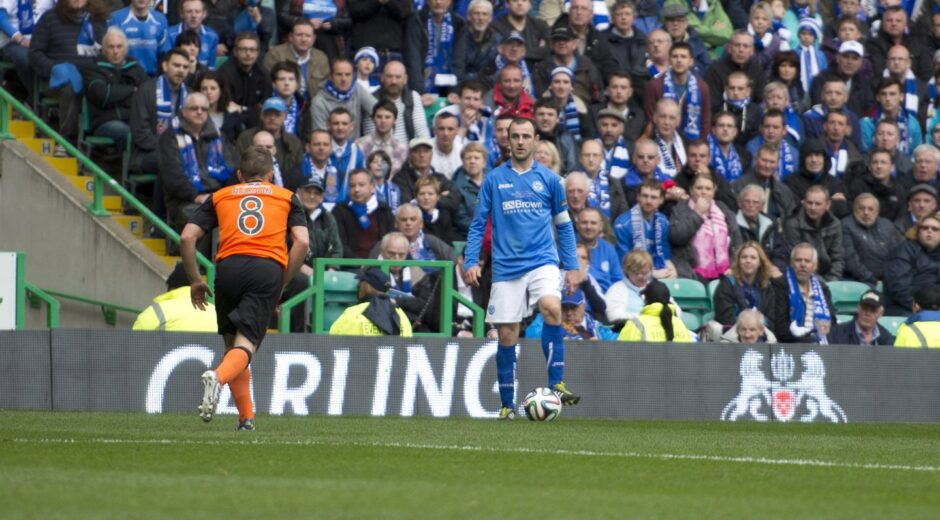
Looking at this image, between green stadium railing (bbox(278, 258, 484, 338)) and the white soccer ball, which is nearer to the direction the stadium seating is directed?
the white soccer ball

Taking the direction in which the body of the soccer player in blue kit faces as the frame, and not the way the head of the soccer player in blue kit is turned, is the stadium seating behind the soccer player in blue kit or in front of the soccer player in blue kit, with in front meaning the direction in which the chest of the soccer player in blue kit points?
behind

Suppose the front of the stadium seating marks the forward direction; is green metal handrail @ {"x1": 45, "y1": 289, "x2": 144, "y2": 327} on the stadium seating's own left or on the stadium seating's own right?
on the stadium seating's own right

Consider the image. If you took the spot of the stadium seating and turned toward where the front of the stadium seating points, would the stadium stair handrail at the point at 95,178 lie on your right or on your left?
on your right

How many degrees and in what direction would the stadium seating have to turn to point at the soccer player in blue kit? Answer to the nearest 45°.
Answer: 0° — it already faces them

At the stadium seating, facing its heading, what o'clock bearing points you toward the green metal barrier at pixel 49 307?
The green metal barrier is roughly at 2 o'clock from the stadium seating.

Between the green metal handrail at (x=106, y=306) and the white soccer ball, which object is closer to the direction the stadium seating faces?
the white soccer ball

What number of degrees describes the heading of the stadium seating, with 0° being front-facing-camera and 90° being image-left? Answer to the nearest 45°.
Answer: approximately 0°

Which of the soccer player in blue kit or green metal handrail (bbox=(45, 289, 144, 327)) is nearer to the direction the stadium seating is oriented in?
the soccer player in blue kit

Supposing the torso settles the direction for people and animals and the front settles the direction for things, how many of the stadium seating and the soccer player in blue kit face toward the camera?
2
